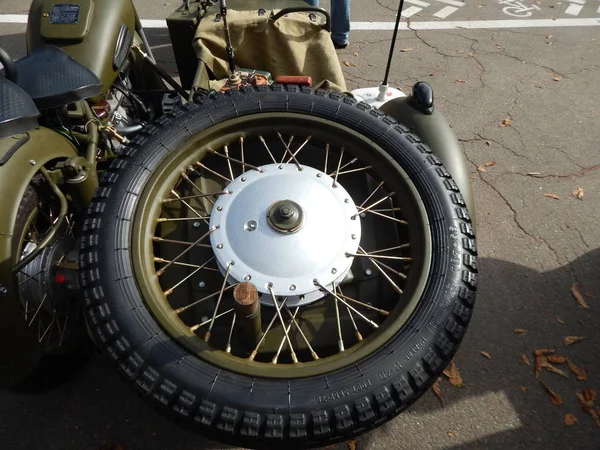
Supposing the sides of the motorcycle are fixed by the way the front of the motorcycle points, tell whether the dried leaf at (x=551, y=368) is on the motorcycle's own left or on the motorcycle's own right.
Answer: on the motorcycle's own right

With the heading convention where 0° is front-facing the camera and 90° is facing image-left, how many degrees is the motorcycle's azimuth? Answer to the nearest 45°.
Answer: approximately 180°

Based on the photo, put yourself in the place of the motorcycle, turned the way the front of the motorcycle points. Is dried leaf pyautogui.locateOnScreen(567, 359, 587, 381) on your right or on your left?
on your right

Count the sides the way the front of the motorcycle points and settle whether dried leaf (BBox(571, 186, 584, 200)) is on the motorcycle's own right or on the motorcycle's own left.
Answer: on the motorcycle's own right

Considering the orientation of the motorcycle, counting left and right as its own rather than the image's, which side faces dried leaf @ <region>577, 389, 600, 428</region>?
right

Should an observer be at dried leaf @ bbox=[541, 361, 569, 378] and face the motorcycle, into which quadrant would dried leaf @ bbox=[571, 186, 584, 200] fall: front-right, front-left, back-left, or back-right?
back-right

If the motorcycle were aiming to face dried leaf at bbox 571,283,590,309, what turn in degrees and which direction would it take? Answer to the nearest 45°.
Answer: approximately 90° to its right

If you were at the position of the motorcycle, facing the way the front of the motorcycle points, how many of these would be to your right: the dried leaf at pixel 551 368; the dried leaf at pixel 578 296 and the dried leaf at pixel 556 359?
3
